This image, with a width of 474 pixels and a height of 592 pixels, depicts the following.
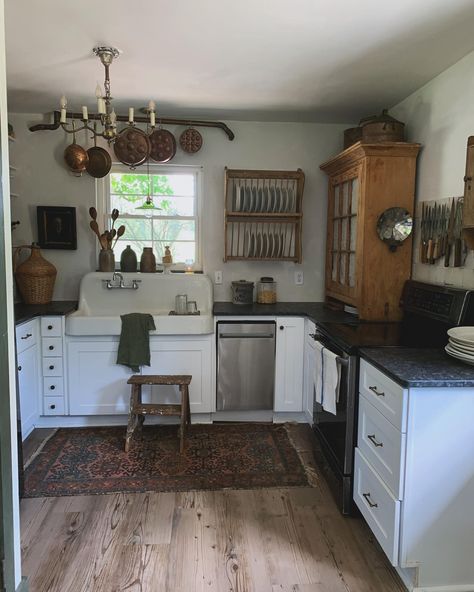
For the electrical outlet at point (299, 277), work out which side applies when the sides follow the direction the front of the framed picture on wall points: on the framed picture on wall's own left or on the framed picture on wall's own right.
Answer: on the framed picture on wall's own left

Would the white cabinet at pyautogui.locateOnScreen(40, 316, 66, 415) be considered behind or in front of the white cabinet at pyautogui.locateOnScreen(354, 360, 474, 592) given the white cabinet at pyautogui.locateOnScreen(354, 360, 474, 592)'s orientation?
in front

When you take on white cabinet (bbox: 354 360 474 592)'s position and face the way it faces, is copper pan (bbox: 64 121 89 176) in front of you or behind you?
in front

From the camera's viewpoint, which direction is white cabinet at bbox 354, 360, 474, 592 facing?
to the viewer's left

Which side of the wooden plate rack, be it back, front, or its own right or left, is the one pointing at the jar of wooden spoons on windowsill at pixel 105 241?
right

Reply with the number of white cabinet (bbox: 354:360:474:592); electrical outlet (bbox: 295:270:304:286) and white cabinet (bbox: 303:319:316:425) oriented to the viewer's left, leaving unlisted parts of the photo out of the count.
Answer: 2

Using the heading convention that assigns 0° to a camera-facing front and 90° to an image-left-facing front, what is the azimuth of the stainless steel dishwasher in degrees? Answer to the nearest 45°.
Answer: approximately 0°

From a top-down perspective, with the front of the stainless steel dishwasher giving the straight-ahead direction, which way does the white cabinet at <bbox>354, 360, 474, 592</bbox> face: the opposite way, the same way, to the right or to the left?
to the right

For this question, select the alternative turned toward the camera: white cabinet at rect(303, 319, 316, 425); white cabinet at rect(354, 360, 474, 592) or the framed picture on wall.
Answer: the framed picture on wall

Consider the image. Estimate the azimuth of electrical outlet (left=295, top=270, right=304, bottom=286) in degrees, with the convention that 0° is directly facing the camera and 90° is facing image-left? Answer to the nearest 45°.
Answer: approximately 0°

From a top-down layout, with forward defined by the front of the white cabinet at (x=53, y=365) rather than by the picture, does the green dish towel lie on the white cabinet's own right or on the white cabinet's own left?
on the white cabinet's own left

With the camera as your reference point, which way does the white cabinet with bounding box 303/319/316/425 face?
facing to the left of the viewer
